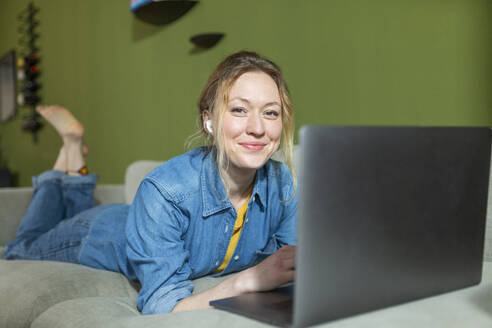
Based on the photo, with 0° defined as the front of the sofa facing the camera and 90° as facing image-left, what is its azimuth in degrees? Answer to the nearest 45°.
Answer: approximately 0°

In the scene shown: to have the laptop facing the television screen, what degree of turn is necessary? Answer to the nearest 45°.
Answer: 0° — it already faces it

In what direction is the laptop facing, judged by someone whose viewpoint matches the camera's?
facing away from the viewer and to the left of the viewer

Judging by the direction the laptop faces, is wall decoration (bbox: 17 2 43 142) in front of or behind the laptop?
in front

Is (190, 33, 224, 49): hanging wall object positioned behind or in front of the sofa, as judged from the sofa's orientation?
behind

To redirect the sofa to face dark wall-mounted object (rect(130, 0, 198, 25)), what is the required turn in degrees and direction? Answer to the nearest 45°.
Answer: approximately 180°

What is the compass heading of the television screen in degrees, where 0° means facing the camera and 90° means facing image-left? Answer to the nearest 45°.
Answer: approximately 315°

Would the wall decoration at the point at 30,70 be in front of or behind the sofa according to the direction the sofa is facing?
behind
